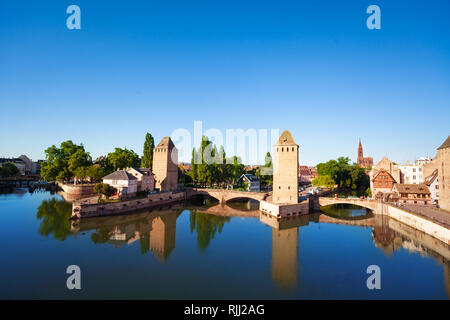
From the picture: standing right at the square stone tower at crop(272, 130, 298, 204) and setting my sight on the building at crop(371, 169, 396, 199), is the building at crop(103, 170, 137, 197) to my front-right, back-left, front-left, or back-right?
back-left

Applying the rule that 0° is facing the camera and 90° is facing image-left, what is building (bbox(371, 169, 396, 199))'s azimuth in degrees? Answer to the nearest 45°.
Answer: approximately 0°

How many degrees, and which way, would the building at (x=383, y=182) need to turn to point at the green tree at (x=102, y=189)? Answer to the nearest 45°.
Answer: approximately 45° to its right

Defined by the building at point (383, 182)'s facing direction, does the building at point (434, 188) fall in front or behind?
in front

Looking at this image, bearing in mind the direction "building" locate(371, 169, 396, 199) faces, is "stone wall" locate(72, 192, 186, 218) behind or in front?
in front

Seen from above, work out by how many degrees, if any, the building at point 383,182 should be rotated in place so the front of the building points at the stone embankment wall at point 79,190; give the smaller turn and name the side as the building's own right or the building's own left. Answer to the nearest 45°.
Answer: approximately 45° to the building's own right

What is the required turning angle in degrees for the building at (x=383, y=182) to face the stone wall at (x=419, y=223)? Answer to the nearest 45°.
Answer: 0° — it already faces it

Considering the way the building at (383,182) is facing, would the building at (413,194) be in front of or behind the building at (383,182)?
in front

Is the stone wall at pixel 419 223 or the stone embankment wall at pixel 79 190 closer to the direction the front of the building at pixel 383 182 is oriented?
the stone wall

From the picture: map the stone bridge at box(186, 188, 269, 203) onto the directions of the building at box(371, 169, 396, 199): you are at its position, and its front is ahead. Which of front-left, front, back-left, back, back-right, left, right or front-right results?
front-right
